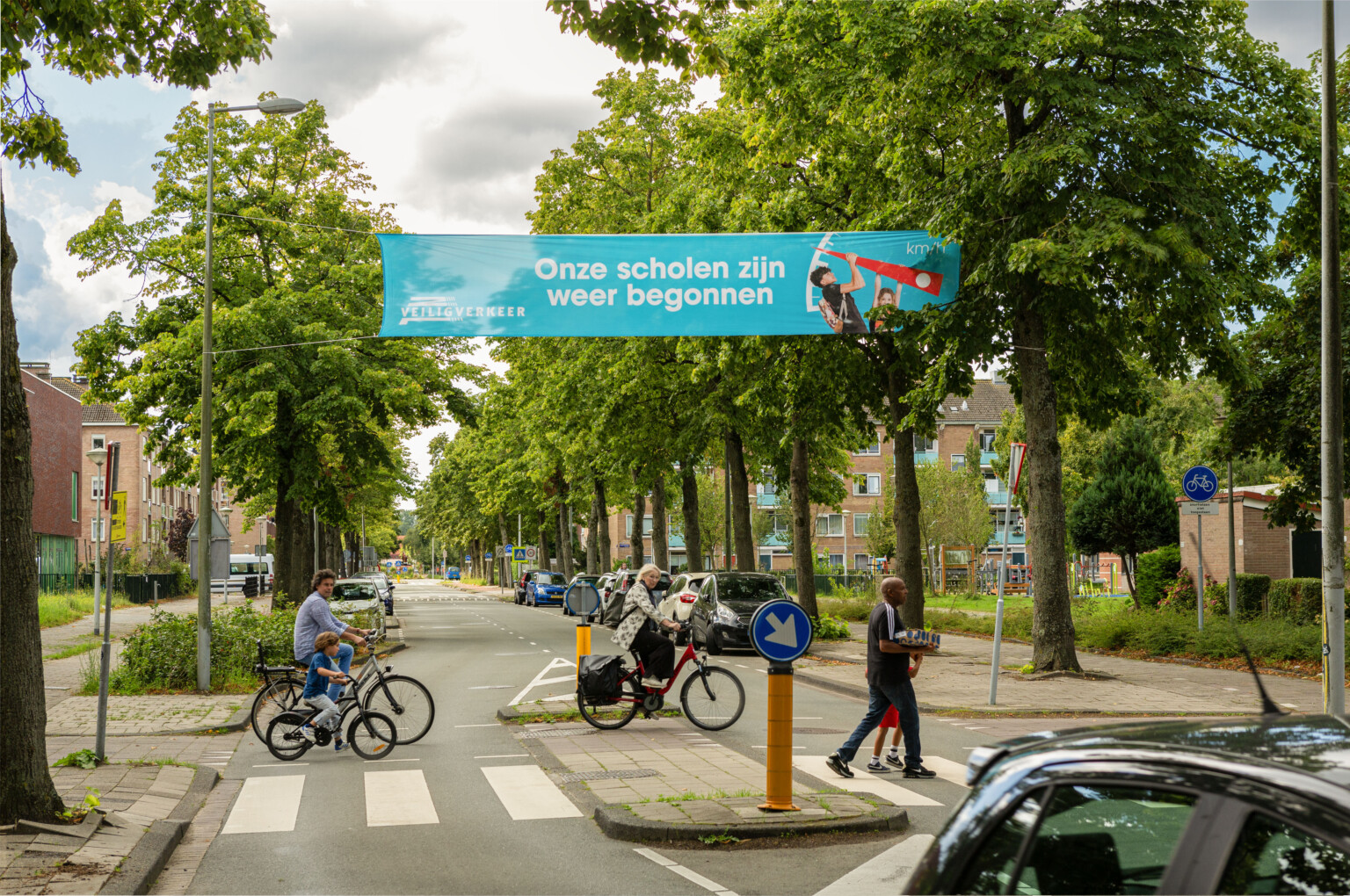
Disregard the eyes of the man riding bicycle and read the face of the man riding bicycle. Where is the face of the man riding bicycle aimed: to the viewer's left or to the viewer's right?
to the viewer's right

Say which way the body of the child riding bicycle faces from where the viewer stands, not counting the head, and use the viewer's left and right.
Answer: facing to the right of the viewer

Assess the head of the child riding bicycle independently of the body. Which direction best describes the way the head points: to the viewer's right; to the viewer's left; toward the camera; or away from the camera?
to the viewer's right

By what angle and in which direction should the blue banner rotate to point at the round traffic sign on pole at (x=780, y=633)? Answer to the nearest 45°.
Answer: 0° — it already faces it

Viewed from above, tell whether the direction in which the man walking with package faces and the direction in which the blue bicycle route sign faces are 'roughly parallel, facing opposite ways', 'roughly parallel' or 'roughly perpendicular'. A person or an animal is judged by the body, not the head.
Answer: roughly perpendicular

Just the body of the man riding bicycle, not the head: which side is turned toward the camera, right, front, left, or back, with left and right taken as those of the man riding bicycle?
right

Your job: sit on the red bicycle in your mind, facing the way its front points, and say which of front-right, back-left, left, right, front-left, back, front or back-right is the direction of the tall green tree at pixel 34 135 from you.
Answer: back-right

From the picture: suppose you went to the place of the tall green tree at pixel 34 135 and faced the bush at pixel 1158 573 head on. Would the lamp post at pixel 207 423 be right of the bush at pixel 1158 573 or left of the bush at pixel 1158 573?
left

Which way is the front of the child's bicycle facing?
to the viewer's right

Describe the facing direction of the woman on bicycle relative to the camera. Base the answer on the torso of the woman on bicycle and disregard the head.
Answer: to the viewer's right
